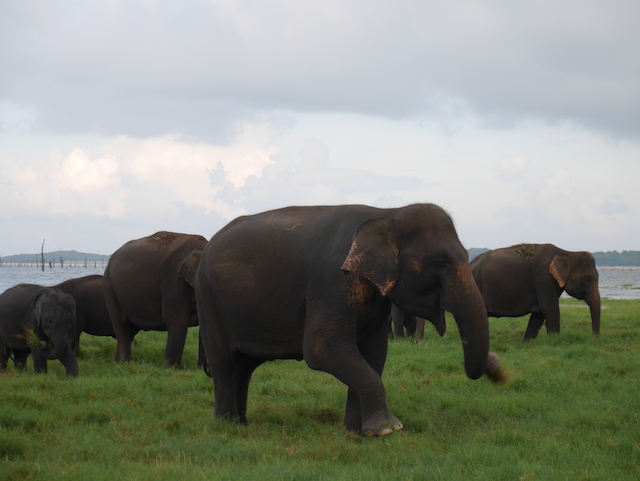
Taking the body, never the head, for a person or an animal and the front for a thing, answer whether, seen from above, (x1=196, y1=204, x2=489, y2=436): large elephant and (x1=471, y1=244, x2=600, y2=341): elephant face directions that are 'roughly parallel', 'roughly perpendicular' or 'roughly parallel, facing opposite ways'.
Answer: roughly parallel

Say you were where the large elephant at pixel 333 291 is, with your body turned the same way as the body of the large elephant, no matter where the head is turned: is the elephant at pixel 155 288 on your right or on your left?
on your left

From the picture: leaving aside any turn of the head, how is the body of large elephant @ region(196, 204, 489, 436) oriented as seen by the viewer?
to the viewer's right

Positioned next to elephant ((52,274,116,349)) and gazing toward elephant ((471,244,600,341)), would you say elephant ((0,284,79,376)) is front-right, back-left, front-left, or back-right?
back-right

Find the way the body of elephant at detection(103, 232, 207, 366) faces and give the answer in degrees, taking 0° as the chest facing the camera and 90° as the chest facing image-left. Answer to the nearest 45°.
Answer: approximately 270°

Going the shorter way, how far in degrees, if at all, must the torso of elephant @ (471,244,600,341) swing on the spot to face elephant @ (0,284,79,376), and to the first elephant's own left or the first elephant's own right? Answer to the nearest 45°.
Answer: approximately 135° to the first elephant's own right

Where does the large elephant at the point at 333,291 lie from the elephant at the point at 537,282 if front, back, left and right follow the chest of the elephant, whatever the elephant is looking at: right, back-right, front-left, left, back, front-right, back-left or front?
right

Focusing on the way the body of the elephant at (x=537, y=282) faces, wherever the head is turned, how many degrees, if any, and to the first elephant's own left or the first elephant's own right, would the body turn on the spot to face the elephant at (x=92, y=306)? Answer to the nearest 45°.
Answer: approximately 135° to the first elephant's own right

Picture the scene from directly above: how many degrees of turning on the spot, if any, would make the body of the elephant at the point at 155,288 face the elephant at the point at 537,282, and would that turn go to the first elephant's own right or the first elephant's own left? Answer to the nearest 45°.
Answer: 0° — it already faces it

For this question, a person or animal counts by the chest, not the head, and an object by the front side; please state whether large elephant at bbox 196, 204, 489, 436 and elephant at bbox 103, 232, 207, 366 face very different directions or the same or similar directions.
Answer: same or similar directions

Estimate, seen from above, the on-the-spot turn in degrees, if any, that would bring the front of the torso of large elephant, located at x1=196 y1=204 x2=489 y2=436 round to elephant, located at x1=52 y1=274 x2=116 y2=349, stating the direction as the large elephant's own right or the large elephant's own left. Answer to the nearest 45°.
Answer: approximately 135° to the large elephant's own left

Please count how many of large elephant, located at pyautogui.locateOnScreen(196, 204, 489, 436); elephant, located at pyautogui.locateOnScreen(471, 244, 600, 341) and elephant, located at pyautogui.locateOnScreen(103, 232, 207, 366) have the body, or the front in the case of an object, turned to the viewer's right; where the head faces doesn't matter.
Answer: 3

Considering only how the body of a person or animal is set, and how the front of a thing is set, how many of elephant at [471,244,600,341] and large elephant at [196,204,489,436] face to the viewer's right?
2

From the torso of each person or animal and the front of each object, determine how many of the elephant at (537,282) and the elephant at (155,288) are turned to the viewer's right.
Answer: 2

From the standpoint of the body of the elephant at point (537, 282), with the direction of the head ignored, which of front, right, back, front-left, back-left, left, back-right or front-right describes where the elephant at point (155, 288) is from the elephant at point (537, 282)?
back-right
